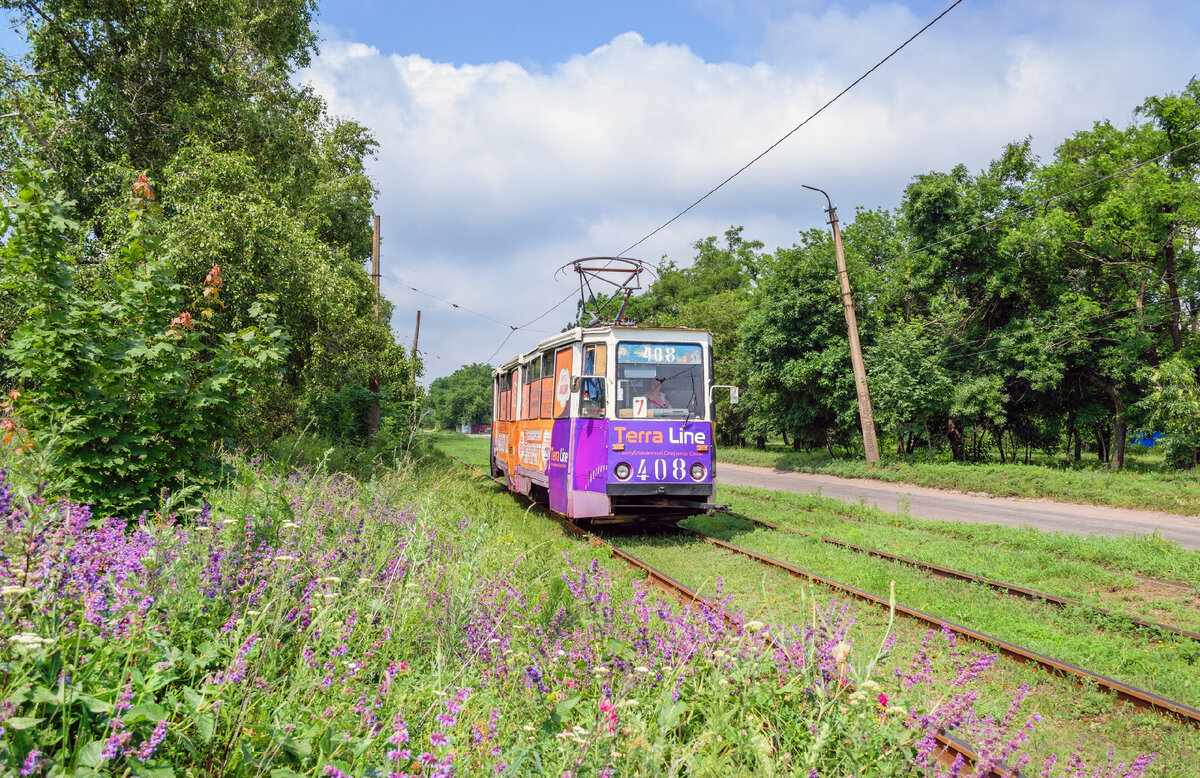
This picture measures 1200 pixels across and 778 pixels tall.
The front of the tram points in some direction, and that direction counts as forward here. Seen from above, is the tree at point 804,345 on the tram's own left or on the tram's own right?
on the tram's own left

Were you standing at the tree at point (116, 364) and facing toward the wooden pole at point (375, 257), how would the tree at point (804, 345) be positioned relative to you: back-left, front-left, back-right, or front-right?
front-right

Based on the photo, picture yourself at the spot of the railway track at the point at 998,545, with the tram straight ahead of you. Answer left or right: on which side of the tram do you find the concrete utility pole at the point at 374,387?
right

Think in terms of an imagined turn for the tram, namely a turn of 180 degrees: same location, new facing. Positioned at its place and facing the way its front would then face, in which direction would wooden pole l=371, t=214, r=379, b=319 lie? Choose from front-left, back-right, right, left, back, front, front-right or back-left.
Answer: front

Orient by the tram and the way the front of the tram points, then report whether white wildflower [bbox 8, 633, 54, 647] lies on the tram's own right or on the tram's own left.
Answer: on the tram's own right

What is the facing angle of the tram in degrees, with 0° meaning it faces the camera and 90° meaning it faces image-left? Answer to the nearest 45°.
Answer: approximately 315°

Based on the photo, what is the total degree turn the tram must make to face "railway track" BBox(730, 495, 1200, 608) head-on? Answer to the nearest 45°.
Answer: approximately 45° to its left

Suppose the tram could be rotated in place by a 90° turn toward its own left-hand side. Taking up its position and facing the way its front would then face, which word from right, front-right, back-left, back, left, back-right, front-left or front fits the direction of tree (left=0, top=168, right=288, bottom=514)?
back

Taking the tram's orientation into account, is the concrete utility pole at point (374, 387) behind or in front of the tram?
behind

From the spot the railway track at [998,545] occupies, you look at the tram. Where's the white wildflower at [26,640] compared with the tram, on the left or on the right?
left
